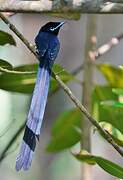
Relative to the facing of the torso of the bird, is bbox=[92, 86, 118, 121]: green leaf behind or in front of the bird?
in front

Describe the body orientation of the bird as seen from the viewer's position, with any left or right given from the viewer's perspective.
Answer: facing away from the viewer and to the right of the viewer
